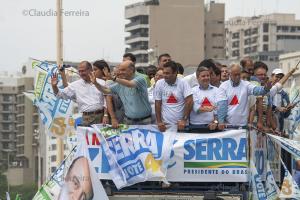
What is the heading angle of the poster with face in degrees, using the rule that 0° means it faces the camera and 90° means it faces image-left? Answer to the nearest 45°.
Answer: approximately 0°

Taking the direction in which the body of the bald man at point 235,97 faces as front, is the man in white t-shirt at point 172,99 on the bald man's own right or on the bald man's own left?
on the bald man's own right

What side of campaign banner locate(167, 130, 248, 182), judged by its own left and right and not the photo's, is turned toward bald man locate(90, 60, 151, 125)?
right

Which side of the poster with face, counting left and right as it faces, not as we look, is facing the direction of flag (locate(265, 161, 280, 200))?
left

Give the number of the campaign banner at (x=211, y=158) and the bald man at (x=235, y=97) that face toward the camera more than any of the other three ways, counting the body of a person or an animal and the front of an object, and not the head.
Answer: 2

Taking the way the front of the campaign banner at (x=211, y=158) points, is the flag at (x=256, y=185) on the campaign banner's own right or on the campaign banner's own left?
on the campaign banner's own left

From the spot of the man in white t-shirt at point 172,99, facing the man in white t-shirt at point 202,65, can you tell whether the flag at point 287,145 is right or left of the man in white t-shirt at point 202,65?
right

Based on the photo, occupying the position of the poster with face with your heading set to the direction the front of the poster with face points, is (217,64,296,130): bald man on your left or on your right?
on your left
